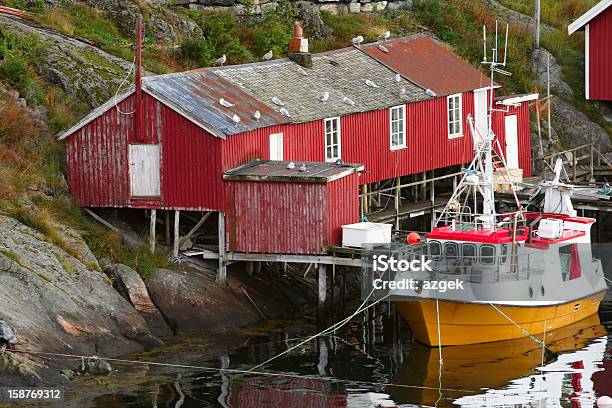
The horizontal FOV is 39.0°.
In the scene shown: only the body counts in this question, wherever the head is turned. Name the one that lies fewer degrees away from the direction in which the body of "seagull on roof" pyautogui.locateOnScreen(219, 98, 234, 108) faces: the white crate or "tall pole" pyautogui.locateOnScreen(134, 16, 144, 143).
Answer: the tall pole

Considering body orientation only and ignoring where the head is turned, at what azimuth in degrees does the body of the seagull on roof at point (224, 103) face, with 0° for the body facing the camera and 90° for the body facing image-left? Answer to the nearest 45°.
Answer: approximately 90°

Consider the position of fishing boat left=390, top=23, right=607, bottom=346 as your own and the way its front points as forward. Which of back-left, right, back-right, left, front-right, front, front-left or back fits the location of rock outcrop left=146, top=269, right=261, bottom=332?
front-right

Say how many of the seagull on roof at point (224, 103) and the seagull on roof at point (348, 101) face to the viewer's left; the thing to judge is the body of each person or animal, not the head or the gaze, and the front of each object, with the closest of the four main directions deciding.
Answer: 2

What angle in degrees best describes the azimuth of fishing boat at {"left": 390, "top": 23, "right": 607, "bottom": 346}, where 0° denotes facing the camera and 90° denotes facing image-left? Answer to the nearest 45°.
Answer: approximately 45°

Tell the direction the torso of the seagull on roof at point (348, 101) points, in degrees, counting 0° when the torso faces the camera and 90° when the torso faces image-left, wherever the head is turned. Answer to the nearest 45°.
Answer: approximately 90°
